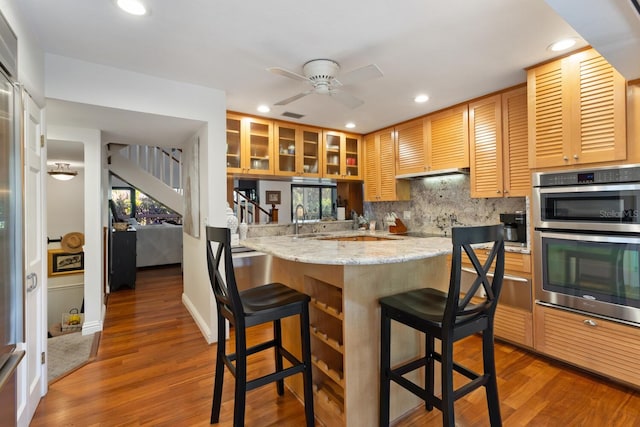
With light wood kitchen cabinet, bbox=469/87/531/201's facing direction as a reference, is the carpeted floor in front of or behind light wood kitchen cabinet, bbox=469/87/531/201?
in front

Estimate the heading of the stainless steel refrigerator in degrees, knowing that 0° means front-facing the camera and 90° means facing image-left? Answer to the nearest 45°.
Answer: approximately 270°

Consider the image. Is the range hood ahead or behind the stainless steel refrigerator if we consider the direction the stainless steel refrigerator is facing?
ahead

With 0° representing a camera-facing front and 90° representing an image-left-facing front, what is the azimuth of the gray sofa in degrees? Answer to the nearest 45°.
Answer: approximately 180°

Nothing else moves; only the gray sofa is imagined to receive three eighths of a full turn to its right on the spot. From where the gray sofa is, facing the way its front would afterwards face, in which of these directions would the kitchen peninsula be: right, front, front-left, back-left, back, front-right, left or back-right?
front-right

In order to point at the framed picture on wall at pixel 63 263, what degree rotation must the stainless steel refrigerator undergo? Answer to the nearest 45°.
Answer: approximately 90° to its left

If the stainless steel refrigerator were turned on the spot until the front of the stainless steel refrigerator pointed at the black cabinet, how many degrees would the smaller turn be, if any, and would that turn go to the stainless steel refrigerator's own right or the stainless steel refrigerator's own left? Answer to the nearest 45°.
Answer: approximately 90° to the stainless steel refrigerator's own left

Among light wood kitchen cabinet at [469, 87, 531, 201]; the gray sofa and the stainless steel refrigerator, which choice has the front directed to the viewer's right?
the stainless steel refrigerator

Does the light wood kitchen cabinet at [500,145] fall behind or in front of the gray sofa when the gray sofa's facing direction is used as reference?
behind

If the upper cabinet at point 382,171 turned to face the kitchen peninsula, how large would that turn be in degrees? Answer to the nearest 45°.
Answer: approximately 45° to its left

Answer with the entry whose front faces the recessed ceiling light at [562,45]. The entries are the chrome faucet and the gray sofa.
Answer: the chrome faucet

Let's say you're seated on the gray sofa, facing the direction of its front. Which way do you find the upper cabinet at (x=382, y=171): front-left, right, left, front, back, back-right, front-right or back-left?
back-right

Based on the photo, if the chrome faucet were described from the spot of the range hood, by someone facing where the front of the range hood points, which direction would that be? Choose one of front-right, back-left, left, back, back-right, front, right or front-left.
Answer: front-right
